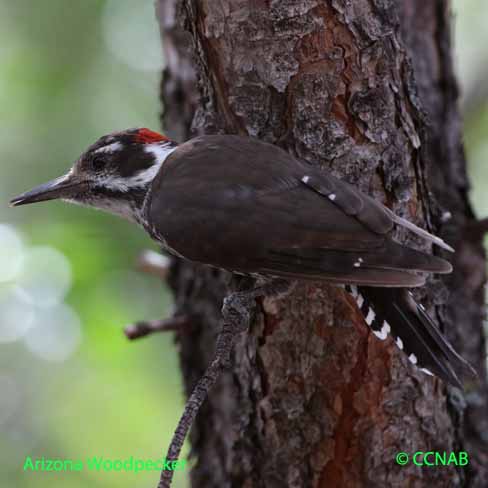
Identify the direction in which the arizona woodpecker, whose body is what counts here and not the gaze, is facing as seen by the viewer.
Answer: to the viewer's left
